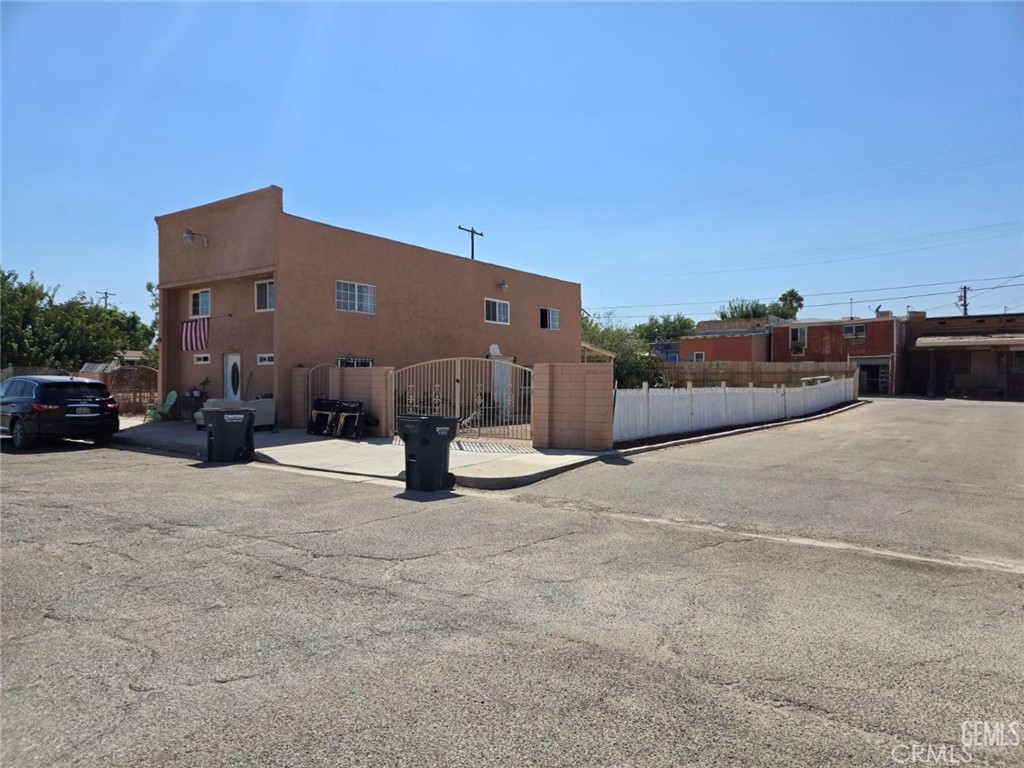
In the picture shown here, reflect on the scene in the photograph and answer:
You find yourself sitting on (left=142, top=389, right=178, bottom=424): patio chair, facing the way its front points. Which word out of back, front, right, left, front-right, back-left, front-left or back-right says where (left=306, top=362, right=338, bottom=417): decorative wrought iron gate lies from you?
back-left

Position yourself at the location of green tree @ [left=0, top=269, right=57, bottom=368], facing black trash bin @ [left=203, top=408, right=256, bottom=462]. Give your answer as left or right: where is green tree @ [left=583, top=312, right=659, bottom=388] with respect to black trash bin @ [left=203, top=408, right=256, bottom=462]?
left

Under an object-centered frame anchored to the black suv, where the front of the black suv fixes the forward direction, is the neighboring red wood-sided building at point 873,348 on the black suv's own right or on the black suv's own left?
on the black suv's own right

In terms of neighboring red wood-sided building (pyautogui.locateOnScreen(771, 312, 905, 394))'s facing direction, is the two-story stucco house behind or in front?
in front

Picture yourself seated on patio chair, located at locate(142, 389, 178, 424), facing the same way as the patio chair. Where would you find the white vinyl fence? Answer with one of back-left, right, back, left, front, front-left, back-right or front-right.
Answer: back-left

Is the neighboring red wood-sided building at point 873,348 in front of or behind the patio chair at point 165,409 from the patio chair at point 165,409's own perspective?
behind
